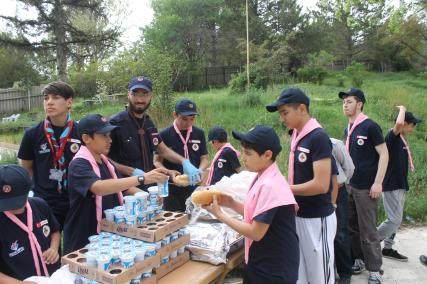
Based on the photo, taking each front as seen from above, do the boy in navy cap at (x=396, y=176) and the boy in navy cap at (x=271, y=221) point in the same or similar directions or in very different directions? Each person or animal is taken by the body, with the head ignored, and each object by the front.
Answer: very different directions

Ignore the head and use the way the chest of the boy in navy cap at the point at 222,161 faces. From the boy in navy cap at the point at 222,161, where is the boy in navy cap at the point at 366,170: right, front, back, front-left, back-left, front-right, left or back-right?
back

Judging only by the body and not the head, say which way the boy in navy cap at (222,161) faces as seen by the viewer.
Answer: to the viewer's left

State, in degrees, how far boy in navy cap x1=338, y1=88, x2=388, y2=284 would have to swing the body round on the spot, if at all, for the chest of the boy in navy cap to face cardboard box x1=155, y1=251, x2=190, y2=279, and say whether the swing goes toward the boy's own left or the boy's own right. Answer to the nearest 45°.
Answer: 0° — they already face it

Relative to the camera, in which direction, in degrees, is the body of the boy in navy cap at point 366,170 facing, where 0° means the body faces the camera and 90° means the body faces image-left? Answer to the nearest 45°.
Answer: approximately 45°

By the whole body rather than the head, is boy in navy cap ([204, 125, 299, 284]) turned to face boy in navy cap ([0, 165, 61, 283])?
yes

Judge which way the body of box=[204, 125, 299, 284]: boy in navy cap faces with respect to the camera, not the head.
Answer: to the viewer's left

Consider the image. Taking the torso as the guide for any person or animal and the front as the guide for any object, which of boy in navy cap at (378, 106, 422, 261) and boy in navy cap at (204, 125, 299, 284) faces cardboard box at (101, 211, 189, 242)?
boy in navy cap at (204, 125, 299, 284)
